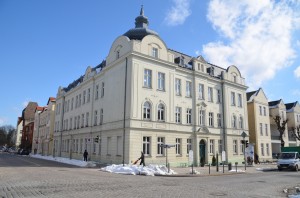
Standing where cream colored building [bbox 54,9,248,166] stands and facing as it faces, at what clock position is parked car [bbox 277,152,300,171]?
The parked car is roughly at 11 o'clock from the cream colored building.

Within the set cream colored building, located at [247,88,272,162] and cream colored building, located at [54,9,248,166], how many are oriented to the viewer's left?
0

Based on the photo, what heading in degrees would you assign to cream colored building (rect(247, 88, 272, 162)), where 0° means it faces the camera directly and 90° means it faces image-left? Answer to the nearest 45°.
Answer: approximately 315°

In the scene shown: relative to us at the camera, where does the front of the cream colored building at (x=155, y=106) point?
facing the viewer and to the right of the viewer

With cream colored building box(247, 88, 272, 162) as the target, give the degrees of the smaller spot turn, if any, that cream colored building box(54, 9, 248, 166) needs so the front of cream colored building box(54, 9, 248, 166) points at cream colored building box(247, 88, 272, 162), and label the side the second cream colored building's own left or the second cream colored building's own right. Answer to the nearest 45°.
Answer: approximately 90° to the second cream colored building's own left

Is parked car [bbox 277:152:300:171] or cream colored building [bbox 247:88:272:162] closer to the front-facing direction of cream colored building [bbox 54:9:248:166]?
the parked car

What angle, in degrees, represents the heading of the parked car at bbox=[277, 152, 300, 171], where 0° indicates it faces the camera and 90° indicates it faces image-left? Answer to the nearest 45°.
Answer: approximately 45°

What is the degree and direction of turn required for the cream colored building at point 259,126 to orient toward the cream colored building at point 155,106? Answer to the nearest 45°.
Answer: approximately 90° to its right

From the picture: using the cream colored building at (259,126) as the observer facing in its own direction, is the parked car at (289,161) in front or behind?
in front

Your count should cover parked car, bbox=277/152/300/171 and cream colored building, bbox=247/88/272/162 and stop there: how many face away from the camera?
0
